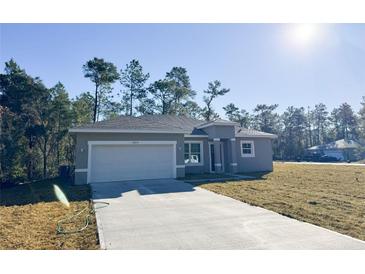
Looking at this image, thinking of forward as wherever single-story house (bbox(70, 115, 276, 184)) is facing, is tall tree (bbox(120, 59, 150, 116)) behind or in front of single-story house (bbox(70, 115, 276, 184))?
behind

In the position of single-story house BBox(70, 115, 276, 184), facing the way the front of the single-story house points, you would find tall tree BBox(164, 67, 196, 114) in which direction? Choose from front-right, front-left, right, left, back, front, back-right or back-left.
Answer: back

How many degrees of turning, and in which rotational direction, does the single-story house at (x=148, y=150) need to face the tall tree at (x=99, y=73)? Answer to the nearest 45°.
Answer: approximately 135° to its right

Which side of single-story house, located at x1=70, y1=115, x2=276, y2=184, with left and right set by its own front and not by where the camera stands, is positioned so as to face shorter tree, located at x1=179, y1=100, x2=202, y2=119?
back

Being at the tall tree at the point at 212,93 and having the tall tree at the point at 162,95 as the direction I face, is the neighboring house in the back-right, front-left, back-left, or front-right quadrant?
back-right

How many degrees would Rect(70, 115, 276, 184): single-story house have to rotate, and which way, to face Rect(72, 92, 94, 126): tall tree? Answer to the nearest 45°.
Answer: approximately 135° to its right

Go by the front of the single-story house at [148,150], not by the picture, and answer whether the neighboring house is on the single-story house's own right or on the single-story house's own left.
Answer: on the single-story house's own left

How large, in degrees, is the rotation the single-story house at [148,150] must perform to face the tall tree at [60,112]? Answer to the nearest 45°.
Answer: approximately 135° to its right

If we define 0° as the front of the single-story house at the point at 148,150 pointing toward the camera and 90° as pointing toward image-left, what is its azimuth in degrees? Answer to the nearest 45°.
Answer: approximately 0°

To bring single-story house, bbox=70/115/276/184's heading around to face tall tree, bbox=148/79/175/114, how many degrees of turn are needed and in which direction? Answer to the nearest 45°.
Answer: approximately 180°

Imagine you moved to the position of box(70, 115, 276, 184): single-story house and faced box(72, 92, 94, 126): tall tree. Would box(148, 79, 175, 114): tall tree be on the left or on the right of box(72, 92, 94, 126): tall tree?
right
